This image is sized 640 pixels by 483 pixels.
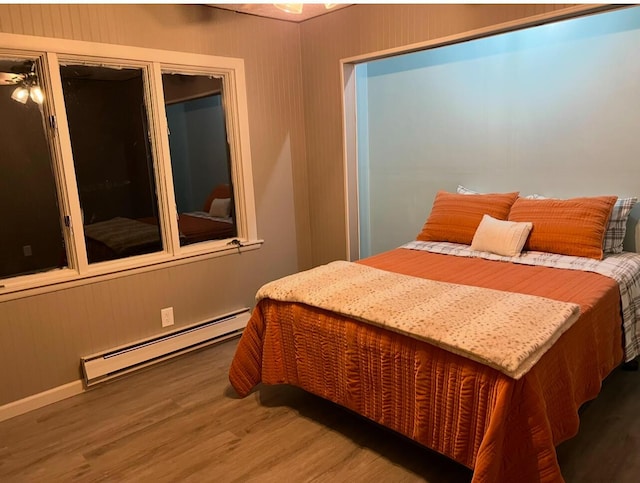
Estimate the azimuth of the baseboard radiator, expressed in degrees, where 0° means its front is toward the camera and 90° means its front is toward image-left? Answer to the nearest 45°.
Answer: approximately 315°

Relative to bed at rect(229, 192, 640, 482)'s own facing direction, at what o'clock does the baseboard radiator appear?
The baseboard radiator is roughly at 2 o'clock from the bed.

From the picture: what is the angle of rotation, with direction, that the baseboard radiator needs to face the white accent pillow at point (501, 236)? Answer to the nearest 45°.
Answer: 0° — it already faces it

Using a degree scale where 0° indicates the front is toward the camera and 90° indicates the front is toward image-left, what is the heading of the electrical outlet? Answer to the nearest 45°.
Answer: approximately 315°

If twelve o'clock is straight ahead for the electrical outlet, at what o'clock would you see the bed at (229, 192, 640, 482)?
The bed is roughly at 12 o'clock from the electrical outlet.

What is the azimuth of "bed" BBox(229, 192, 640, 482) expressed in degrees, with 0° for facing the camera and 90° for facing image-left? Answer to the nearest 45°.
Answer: approximately 45°

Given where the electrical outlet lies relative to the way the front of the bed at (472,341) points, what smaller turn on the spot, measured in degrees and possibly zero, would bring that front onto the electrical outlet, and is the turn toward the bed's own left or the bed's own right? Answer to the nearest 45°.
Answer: approximately 45° to the bed's own right
